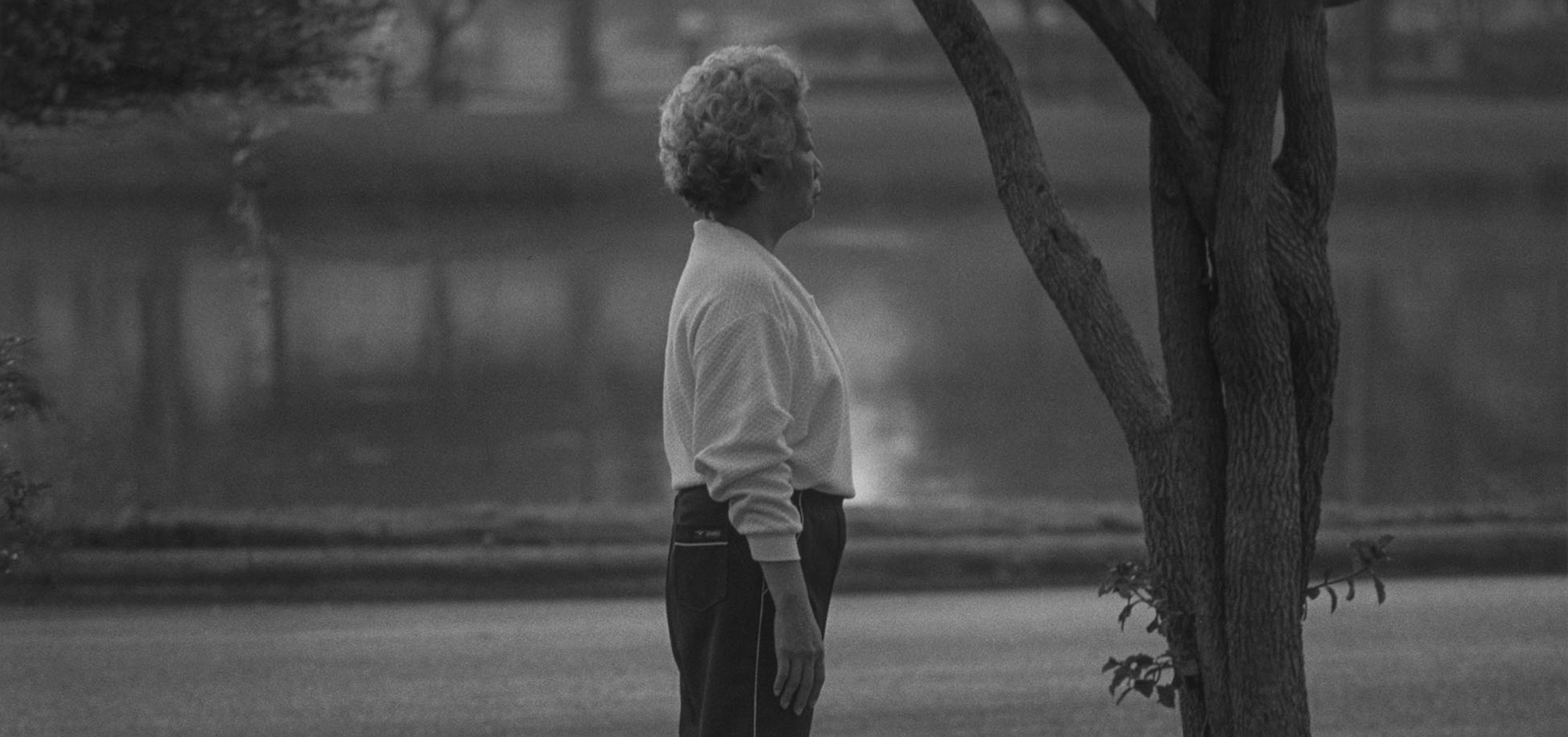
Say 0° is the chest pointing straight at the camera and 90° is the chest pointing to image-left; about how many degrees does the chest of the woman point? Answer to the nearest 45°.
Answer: approximately 270°

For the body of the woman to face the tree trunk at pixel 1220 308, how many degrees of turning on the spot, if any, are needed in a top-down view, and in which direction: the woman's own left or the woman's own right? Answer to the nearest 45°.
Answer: approximately 45° to the woman's own left

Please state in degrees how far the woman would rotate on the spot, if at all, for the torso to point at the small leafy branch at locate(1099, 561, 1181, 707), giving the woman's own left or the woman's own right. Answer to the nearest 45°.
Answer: approximately 45° to the woman's own left
